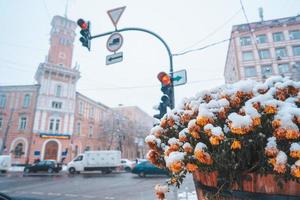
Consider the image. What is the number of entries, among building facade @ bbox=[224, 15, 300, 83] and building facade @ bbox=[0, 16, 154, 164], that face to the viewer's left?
0

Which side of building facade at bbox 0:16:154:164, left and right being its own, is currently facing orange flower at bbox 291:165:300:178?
front

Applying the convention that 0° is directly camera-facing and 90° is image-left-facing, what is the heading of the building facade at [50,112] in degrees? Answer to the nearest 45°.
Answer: approximately 0°

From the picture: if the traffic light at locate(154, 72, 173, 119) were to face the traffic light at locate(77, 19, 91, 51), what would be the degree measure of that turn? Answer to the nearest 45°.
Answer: approximately 45° to its right

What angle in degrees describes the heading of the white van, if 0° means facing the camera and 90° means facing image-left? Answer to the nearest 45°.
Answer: approximately 90°

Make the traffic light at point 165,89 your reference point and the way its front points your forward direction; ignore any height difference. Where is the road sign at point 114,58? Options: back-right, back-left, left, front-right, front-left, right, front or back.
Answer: front-right

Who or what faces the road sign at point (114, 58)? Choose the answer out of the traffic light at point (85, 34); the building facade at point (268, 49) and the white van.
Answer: the building facade

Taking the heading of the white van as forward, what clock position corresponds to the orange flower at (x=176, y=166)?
The orange flower is roughly at 9 o'clock from the white van.

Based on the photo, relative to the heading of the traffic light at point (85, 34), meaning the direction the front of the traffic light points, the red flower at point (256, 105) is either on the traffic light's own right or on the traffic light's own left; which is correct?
on the traffic light's own left

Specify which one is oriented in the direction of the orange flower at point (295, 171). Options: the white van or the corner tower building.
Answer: the corner tower building

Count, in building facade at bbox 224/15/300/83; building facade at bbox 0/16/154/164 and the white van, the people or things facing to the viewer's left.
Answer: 1

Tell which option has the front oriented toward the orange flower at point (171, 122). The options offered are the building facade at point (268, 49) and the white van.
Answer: the building facade

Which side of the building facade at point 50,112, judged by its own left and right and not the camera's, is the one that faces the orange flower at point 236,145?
front

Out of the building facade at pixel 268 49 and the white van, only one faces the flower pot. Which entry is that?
the building facade

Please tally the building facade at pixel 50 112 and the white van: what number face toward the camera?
1

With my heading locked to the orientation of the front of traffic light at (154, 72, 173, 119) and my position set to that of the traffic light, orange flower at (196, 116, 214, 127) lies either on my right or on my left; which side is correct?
on my left
